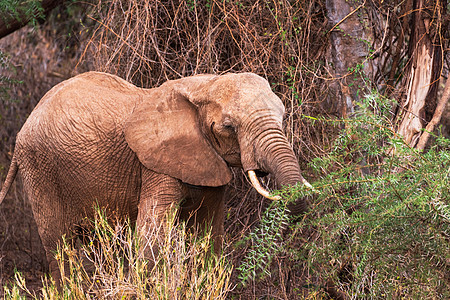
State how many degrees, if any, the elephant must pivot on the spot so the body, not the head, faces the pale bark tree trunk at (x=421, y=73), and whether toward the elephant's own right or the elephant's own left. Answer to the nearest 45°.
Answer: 0° — it already faces it

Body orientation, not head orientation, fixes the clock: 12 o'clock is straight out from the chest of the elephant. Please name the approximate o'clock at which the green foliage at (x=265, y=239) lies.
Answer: The green foliage is roughly at 12 o'clock from the elephant.

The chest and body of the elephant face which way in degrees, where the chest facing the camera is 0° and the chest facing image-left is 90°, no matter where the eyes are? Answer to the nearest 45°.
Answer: approximately 270°
